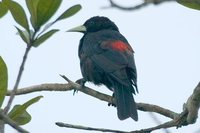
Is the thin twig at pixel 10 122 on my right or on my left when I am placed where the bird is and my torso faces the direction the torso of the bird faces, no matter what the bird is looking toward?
on my left

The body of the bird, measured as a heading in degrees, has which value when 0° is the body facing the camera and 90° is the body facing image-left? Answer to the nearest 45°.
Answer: approximately 135°
